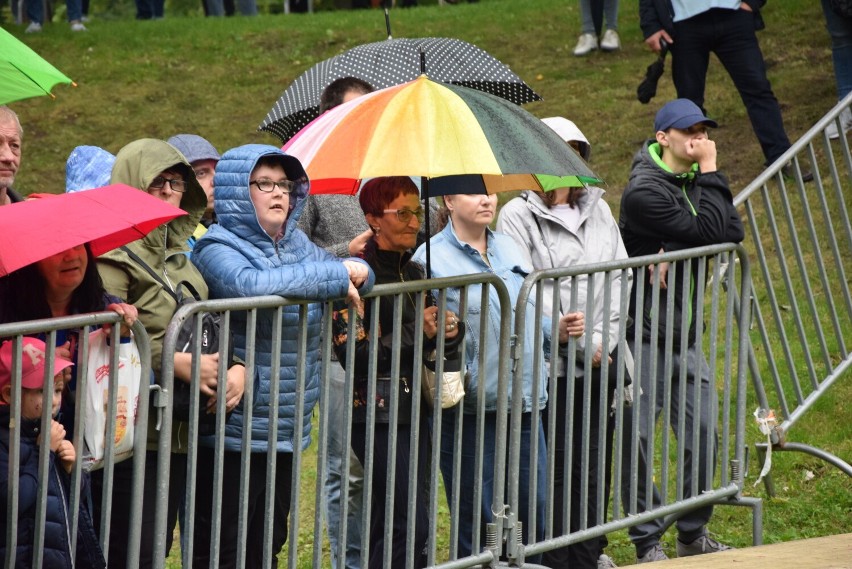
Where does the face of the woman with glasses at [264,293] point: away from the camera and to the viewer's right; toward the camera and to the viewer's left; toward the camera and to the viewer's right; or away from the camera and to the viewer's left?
toward the camera and to the viewer's right

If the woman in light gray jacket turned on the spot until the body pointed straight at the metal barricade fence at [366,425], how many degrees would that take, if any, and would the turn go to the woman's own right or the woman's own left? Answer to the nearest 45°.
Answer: approximately 45° to the woman's own right

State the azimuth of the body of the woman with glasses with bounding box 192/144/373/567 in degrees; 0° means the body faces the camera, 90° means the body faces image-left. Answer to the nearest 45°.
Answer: approximately 315°
